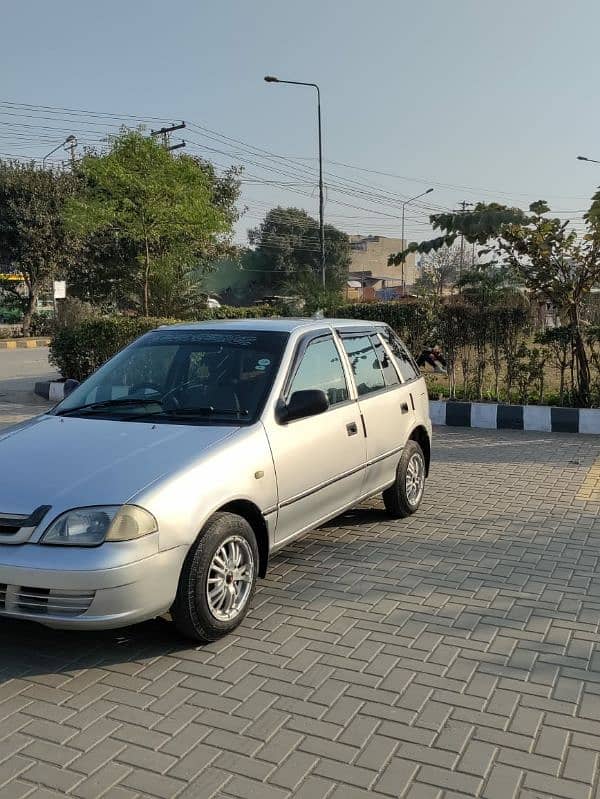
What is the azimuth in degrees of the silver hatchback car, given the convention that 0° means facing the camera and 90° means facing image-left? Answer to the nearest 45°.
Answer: approximately 45°

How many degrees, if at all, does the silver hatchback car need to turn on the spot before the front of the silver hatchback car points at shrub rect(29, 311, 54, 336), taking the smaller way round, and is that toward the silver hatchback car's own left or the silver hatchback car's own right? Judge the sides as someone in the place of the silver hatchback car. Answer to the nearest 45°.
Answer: approximately 135° to the silver hatchback car's own right

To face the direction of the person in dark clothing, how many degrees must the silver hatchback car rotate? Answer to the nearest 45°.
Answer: approximately 180°

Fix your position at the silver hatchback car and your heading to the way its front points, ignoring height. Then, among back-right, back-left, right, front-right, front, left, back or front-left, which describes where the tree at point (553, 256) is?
back

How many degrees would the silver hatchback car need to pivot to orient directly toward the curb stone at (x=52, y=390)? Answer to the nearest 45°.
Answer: approximately 135° to its right

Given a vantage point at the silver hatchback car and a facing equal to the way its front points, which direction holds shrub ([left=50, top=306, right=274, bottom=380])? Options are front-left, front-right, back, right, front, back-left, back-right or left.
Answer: back-right

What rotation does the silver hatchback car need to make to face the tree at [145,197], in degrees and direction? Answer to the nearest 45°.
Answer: approximately 135° to its right

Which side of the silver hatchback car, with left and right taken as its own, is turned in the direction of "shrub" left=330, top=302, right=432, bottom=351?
back

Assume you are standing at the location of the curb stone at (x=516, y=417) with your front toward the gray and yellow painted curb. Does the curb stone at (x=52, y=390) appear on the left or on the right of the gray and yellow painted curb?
left

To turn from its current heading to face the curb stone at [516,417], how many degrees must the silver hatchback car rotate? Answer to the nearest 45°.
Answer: approximately 180°

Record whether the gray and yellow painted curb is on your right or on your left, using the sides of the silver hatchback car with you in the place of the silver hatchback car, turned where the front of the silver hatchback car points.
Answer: on your right
